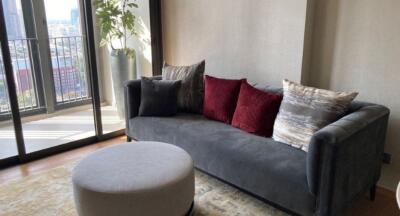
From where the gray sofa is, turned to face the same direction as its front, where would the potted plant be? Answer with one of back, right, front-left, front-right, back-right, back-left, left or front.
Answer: right

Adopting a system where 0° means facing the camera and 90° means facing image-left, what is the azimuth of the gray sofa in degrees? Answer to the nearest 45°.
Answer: approximately 45°

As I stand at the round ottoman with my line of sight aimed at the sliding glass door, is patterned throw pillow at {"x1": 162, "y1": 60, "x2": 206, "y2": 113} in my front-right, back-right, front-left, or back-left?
front-right

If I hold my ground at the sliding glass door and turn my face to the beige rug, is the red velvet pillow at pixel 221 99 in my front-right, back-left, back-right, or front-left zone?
front-left
